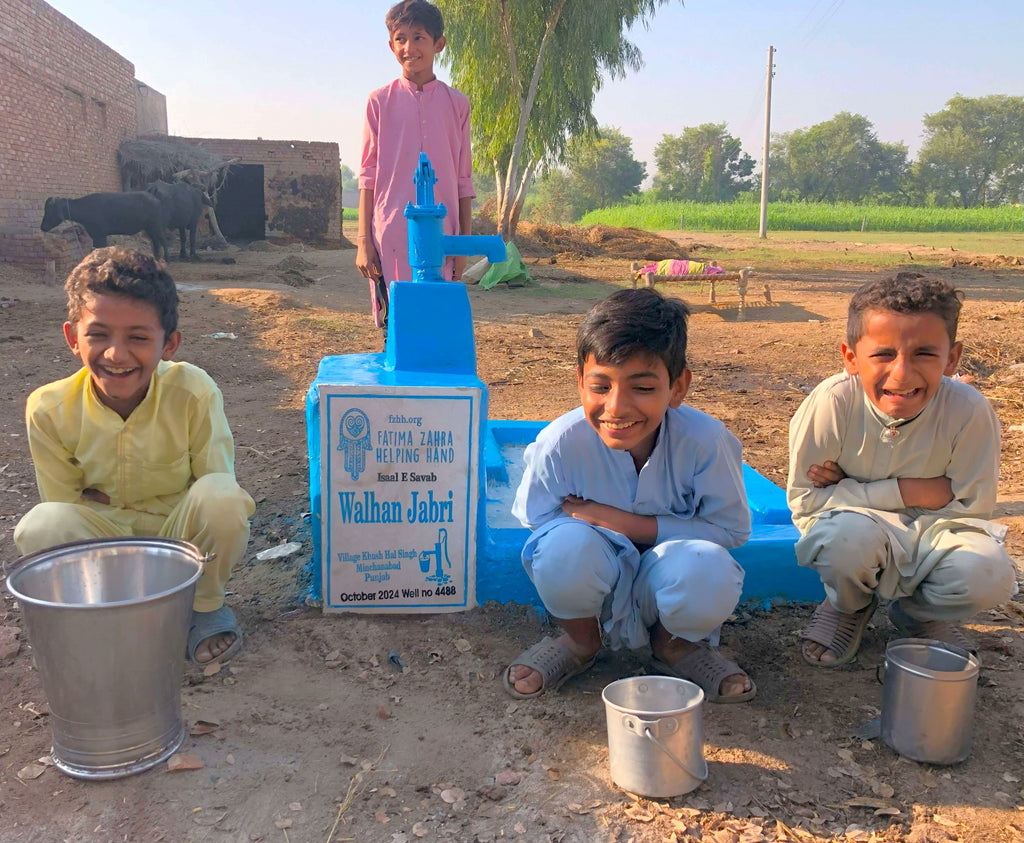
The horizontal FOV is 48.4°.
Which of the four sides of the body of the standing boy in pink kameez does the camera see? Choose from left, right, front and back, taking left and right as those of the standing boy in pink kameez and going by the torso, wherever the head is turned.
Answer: front

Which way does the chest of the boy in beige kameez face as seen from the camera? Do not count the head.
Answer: toward the camera

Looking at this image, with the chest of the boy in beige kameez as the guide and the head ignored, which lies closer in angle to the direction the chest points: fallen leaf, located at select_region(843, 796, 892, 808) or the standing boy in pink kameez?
the fallen leaf

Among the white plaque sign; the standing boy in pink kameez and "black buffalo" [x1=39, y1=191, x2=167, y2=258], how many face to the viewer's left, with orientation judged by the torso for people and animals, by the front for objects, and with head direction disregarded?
1

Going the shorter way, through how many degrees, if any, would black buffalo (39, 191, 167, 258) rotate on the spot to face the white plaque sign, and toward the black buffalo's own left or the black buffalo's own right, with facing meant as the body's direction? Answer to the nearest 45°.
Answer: approximately 90° to the black buffalo's own left

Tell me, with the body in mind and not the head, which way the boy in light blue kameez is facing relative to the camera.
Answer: toward the camera

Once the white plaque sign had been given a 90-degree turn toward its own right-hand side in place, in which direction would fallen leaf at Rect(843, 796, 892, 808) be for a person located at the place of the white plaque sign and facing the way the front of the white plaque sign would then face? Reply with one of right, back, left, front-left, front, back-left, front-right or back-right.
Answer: back-left

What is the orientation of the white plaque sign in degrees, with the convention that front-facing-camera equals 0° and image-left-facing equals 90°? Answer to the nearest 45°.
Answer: approximately 0°

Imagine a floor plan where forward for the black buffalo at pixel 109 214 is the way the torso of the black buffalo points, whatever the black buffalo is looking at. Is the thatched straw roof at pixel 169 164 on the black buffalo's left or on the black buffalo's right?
on the black buffalo's right

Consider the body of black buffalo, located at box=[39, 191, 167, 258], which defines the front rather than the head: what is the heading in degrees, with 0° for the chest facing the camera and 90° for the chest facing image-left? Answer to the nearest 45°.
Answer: approximately 90°

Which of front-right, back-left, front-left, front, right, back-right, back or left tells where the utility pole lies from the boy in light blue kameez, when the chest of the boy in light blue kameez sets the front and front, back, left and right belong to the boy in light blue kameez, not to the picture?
back

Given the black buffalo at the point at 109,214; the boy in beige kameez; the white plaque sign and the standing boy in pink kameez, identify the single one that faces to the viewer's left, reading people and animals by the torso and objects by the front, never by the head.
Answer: the black buffalo

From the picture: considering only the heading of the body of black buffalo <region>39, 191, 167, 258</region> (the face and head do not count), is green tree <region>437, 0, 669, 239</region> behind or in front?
behind

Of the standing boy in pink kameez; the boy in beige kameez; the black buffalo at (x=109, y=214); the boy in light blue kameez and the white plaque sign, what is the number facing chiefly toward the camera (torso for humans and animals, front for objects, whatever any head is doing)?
4

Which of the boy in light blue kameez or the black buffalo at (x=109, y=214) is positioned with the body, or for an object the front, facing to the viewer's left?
the black buffalo

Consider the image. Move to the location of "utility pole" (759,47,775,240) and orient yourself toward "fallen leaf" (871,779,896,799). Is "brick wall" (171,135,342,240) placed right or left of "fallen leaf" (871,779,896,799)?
right

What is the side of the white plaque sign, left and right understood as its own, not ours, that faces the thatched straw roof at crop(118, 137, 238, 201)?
back
